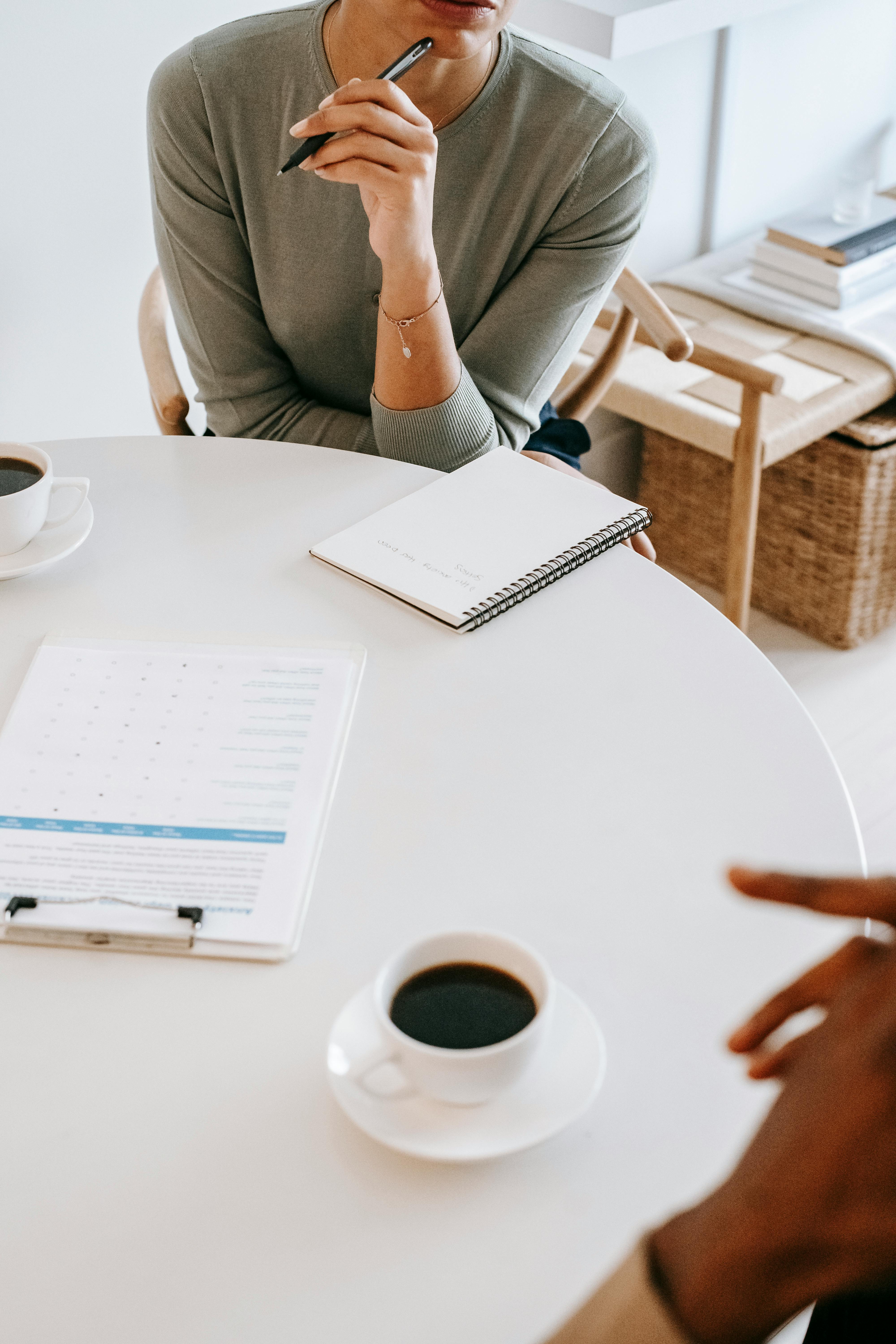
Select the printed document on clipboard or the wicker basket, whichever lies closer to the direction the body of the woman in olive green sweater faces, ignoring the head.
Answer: the printed document on clipboard

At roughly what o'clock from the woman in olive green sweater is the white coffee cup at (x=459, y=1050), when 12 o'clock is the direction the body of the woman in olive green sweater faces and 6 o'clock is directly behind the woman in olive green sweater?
The white coffee cup is roughly at 12 o'clock from the woman in olive green sweater.

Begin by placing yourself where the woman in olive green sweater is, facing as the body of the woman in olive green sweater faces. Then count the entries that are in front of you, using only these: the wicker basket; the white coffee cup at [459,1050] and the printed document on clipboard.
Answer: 2

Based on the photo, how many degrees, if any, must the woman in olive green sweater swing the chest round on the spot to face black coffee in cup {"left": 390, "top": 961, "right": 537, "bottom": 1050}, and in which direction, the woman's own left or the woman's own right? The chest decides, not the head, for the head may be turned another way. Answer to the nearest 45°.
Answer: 0° — they already face it

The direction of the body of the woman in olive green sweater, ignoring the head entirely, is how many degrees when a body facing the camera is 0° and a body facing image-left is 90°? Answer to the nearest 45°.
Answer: approximately 0°

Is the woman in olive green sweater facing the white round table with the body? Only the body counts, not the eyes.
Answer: yes

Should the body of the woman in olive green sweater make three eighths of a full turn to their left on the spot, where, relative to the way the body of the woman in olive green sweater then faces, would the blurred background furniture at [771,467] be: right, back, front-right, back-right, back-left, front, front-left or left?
front

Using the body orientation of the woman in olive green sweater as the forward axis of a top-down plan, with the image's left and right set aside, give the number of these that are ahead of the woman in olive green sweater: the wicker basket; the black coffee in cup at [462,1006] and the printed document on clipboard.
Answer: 2

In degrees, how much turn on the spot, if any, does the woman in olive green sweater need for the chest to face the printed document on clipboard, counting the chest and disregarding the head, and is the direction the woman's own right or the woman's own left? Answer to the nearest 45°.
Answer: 0° — they already face it

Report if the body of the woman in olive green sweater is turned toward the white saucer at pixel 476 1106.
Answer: yes
